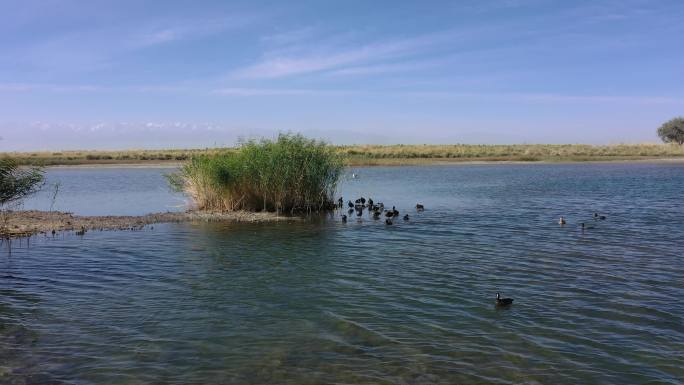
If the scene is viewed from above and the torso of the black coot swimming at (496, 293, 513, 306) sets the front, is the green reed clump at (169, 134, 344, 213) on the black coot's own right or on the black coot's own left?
on the black coot's own right

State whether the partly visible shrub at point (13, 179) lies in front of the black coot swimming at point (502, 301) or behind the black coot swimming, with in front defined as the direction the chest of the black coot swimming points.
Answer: in front
